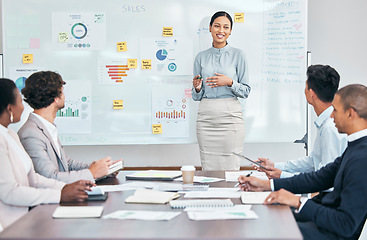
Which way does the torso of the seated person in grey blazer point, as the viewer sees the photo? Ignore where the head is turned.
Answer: to the viewer's right

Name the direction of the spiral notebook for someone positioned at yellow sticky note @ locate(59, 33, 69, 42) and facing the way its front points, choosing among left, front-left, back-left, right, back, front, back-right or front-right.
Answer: front

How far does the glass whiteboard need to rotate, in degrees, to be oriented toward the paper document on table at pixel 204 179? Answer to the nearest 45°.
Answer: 0° — it already faces it

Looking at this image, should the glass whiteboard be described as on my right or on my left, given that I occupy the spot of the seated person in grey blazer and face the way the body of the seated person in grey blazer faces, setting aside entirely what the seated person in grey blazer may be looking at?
on my left

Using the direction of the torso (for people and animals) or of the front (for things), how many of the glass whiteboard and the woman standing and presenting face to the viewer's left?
0

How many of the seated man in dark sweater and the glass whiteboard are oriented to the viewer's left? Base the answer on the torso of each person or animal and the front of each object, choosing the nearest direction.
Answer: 1

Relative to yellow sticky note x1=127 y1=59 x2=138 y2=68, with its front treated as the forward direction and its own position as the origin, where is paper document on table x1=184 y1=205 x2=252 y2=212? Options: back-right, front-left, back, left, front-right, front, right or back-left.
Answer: front

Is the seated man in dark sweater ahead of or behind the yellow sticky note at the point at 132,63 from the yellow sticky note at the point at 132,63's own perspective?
ahead

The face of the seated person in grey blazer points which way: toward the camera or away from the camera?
away from the camera

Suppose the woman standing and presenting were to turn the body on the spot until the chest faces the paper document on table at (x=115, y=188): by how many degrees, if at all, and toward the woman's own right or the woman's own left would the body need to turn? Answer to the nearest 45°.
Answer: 0° — they already face it

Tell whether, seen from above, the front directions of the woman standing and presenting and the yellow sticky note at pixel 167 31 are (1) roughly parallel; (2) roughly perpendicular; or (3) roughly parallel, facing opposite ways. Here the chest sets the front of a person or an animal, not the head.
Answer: roughly parallel

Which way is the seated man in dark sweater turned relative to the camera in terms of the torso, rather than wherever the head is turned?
to the viewer's left

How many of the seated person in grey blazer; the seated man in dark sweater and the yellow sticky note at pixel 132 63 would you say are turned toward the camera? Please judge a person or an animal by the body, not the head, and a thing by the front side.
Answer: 1

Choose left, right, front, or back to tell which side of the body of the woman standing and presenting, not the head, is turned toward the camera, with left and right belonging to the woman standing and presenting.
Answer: front

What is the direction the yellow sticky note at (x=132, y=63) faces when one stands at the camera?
facing the viewer

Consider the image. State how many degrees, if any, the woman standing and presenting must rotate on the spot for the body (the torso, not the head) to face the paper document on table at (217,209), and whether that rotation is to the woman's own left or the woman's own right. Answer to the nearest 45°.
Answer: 0° — they already face it

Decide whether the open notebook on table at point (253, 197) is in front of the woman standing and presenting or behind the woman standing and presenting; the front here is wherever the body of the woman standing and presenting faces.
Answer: in front

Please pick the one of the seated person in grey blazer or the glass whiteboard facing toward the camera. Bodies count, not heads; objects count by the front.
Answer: the glass whiteboard

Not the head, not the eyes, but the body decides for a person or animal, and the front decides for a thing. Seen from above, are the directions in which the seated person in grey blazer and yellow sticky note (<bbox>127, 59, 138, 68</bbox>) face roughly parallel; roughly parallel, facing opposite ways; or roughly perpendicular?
roughly perpendicular
